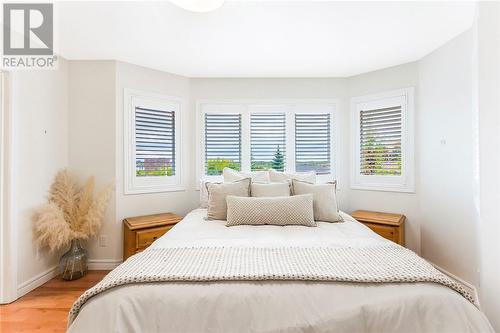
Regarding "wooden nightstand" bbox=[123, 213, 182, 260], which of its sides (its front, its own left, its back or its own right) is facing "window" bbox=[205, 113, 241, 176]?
left

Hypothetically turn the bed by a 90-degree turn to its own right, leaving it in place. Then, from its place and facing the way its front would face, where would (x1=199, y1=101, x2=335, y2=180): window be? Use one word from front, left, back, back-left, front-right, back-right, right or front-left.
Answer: right

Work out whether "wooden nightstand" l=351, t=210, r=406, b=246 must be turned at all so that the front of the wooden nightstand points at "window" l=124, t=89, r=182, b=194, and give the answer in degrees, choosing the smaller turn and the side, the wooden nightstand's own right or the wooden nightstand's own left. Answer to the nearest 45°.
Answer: approximately 45° to the wooden nightstand's own right

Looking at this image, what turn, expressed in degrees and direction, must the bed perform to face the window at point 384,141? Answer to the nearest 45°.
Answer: approximately 135° to its left

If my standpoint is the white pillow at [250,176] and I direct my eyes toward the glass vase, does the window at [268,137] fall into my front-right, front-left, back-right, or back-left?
back-right

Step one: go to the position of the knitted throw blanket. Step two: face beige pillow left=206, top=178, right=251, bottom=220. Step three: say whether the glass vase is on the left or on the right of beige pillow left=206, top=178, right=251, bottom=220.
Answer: left

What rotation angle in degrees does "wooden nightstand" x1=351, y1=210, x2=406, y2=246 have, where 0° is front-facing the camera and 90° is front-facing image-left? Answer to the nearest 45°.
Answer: approximately 45°

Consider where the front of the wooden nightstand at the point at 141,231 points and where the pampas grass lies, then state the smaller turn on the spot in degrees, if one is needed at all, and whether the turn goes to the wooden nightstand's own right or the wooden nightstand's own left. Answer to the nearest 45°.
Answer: approximately 135° to the wooden nightstand's own right

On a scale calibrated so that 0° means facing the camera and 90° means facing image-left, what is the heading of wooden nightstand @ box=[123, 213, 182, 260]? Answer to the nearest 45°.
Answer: approximately 315°

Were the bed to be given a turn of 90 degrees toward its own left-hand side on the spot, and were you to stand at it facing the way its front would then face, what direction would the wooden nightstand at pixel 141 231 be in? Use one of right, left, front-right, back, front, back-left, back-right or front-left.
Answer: back-left

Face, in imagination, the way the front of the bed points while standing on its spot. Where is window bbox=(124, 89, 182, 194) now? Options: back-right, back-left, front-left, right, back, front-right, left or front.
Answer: back-right
